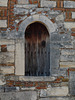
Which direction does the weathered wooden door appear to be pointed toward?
toward the camera
